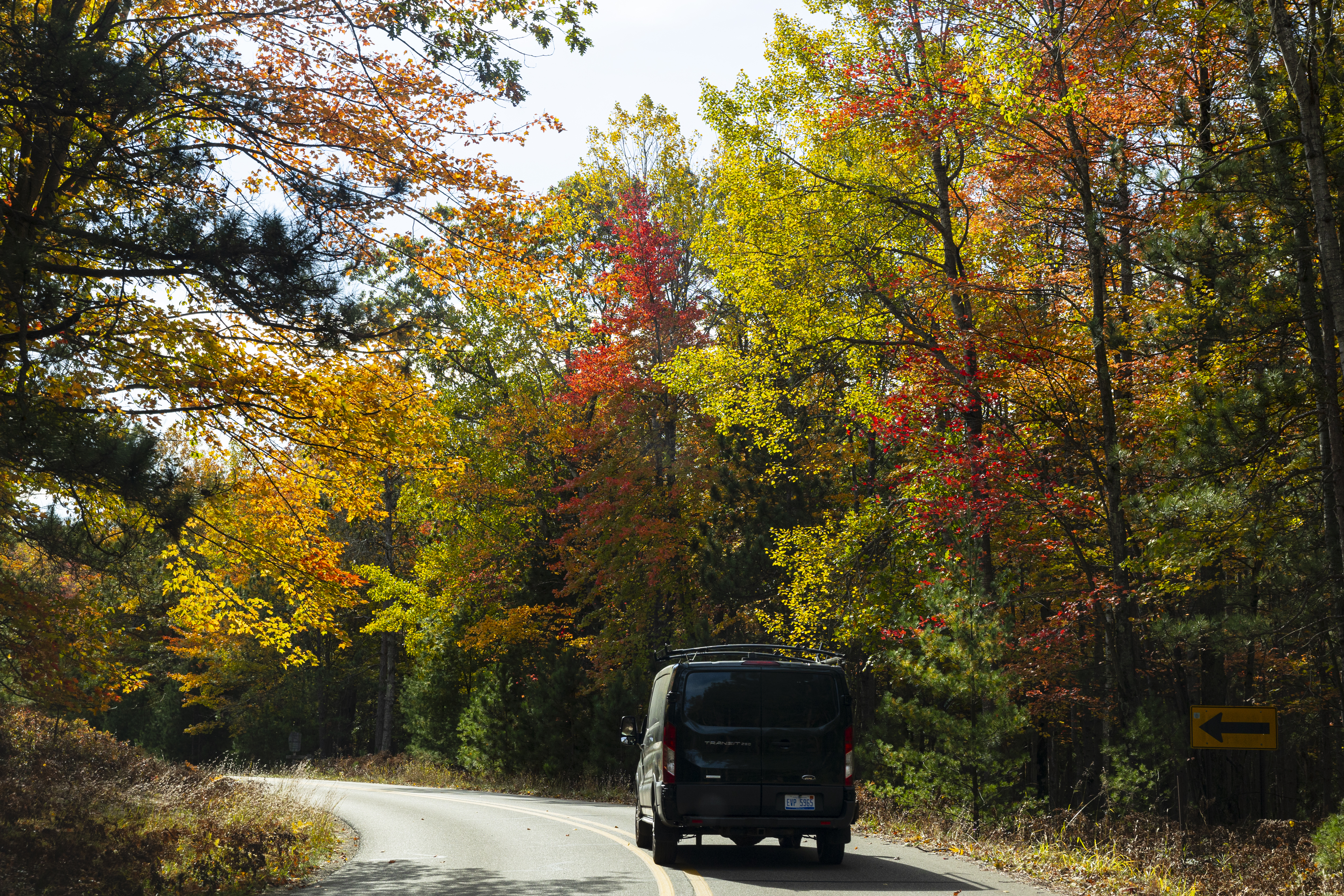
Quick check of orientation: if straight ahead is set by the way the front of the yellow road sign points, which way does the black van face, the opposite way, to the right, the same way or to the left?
the opposite way

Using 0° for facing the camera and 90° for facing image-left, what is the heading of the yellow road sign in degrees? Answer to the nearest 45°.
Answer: approximately 0°

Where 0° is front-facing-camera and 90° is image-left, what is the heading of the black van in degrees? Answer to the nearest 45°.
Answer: approximately 180°

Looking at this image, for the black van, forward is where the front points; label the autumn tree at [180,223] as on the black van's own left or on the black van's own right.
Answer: on the black van's own left

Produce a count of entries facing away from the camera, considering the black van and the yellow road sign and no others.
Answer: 1

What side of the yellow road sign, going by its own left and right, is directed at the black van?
right

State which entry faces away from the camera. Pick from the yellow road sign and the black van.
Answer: the black van

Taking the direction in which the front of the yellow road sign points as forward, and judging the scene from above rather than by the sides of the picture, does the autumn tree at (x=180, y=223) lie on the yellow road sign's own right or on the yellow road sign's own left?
on the yellow road sign's own right
